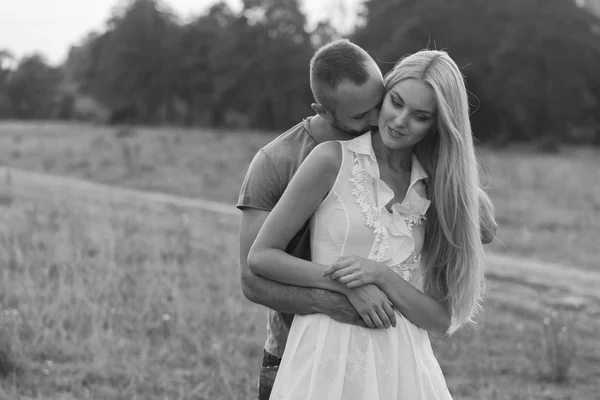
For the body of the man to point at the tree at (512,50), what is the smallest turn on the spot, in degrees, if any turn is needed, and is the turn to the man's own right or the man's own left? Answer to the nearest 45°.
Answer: approximately 135° to the man's own left

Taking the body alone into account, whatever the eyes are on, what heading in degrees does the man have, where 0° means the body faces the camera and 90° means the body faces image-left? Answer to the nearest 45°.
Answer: approximately 315°

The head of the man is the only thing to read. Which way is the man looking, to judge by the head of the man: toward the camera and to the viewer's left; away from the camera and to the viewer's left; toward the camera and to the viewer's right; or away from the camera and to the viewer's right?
toward the camera and to the viewer's right

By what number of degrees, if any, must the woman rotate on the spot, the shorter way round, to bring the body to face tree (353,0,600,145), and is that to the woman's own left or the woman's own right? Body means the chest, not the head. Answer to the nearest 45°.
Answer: approximately 135° to the woman's own left

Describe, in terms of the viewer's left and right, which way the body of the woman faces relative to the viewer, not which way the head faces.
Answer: facing the viewer and to the right of the viewer
